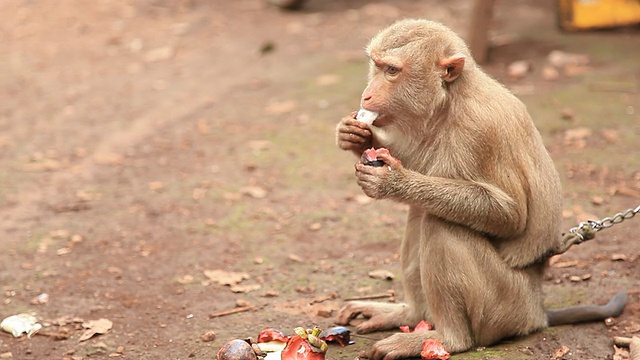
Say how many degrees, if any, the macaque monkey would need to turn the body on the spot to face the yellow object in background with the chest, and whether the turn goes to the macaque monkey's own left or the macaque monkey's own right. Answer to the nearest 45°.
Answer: approximately 90° to the macaque monkey's own right

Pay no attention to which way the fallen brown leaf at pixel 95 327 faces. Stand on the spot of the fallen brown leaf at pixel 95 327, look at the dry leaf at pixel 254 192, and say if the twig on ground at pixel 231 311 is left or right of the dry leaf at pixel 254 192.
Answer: right

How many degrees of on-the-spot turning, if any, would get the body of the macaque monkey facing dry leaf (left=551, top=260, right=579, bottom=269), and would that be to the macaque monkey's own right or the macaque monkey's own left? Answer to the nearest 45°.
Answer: approximately 135° to the macaque monkey's own right

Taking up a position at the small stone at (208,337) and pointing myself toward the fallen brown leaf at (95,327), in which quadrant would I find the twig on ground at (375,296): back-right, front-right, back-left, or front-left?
back-right

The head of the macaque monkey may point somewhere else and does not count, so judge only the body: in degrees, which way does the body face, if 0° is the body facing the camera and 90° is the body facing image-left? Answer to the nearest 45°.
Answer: approximately 90°

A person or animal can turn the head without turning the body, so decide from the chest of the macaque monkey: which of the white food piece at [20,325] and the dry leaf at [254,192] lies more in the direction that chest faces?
the white food piece

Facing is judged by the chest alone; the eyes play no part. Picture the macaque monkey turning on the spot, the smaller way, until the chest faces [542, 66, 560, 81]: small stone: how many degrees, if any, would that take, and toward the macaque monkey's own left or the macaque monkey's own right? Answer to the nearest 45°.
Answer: approximately 90° to the macaque monkey's own right

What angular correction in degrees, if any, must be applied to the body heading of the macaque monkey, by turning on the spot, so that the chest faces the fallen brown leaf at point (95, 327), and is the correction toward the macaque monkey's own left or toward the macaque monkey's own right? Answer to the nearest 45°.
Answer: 0° — it already faces it

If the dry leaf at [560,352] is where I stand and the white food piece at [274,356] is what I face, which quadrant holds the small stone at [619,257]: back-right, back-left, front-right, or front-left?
back-right
